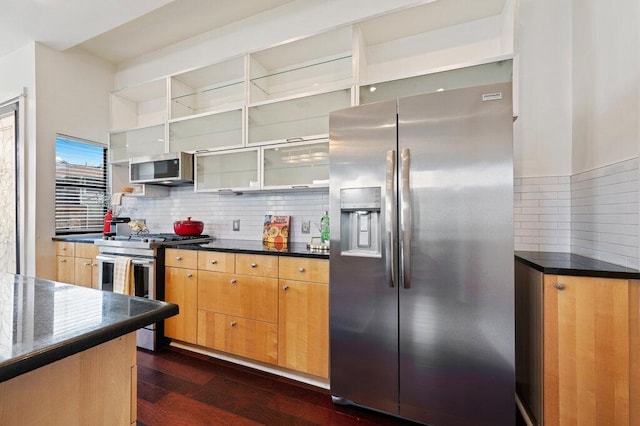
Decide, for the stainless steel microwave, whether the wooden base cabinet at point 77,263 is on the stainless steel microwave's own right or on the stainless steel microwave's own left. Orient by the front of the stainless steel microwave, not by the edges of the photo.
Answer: on the stainless steel microwave's own right

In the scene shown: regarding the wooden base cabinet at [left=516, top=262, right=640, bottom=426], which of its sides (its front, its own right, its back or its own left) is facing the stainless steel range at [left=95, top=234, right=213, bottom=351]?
right

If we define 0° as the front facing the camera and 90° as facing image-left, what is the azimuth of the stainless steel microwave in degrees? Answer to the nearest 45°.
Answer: approximately 45°

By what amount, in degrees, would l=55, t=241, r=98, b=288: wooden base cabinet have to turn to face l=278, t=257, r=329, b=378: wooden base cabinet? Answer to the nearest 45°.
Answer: approximately 90° to its left

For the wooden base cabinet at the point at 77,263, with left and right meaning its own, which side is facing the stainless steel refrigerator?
left

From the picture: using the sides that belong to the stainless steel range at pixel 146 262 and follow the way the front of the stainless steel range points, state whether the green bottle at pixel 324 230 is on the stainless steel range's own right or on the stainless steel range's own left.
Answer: on the stainless steel range's own left

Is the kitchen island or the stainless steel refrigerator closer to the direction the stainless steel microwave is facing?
the kitchen island

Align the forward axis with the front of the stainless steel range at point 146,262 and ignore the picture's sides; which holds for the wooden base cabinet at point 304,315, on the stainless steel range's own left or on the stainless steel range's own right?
on the stainless steel range's own left
